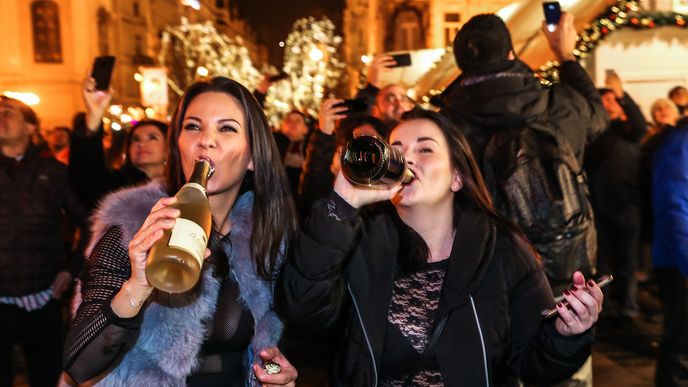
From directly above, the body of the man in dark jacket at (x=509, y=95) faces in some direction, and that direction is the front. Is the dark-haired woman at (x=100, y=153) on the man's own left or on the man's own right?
on the man's own left

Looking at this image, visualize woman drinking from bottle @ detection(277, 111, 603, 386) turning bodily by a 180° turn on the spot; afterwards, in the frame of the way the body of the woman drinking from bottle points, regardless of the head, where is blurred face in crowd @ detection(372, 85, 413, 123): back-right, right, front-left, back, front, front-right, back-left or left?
front-left

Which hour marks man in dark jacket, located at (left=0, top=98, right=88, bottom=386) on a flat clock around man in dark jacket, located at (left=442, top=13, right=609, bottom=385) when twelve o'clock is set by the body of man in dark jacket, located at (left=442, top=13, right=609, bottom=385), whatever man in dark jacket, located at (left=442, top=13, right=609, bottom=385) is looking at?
man in dark jacket, located at (left=0, top=98, right=88, bottom=386) is roughly at 9 o'clock from man in dark jacket, located at (left=442, top=13, right=609, bottom=385).

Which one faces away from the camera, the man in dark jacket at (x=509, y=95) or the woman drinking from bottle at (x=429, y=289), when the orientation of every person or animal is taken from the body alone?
the man in dark jacket

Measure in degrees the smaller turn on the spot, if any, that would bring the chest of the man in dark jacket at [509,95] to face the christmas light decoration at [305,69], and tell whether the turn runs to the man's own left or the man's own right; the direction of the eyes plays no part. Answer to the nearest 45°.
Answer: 0° — they already face it

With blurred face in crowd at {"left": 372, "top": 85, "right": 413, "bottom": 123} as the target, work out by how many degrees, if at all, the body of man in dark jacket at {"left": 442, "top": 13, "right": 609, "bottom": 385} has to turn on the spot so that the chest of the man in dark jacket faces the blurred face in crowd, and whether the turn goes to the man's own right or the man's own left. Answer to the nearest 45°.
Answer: approximately 45° to the man's own left

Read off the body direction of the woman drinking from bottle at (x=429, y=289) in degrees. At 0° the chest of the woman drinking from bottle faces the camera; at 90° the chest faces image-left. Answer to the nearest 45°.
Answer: approximately 45°

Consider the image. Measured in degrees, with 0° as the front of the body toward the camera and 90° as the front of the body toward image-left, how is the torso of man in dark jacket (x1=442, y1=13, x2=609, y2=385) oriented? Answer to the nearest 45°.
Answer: approximately 180°

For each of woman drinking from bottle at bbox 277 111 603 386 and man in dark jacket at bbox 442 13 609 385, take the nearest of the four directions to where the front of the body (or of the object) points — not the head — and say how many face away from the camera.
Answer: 1

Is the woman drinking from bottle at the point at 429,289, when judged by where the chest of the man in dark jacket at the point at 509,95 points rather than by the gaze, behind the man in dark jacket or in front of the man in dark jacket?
behind
